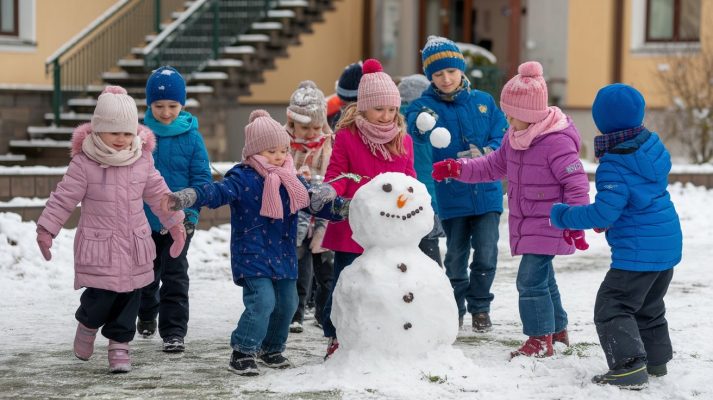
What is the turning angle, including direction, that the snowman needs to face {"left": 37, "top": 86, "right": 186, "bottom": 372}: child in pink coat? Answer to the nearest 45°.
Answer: approximately 90° to its right

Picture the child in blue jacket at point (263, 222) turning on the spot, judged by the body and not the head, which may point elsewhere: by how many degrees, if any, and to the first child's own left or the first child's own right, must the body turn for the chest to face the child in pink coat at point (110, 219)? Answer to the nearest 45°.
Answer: approximately 135° to the first child's own right

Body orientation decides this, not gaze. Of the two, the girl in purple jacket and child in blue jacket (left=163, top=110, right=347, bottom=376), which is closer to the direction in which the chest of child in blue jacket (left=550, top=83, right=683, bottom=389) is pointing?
the girl in purple jacket

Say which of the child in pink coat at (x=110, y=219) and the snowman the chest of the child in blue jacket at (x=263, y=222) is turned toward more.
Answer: the snowman

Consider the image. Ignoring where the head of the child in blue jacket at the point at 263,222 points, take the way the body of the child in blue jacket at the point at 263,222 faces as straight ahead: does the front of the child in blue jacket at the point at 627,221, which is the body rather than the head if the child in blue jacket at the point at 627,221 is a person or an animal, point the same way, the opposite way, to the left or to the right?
the opposite way

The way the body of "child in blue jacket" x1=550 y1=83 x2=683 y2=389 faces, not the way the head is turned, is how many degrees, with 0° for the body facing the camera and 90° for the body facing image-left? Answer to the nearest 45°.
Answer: approximately 135°

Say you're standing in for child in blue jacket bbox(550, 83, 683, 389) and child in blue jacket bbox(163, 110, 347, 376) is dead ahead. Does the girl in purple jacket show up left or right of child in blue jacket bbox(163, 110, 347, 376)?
right

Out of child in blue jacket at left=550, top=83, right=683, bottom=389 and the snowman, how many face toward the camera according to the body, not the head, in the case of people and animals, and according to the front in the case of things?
1

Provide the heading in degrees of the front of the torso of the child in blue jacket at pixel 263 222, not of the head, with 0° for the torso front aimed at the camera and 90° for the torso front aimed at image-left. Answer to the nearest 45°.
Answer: approximately 315°
